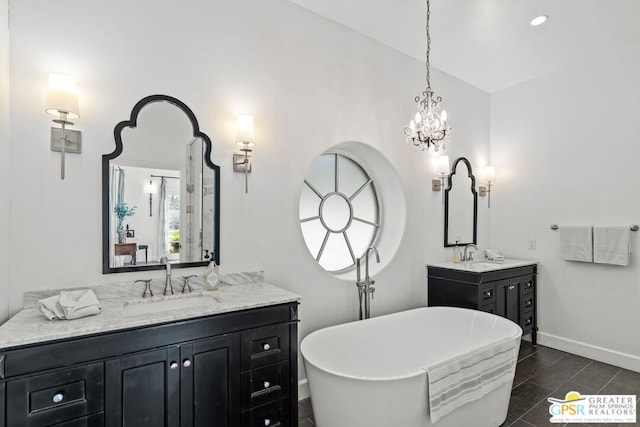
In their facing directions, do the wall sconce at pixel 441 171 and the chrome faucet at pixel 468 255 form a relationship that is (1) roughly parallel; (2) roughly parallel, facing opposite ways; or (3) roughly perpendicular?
roughly parallel

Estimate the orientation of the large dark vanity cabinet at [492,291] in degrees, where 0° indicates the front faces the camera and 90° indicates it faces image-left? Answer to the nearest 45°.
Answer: approximately 315°

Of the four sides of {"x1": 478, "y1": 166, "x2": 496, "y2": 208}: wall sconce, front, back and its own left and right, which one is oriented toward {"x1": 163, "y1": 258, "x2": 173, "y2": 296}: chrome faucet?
right

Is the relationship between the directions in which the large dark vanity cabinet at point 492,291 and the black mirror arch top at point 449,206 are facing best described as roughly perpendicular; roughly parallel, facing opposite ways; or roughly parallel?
roughly parallel

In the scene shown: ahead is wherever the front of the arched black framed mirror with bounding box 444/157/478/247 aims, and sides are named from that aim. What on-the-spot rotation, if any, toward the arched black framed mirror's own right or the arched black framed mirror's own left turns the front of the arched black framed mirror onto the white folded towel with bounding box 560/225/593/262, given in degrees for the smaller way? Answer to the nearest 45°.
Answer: approximately 45° to the arched black framed mirror's own left

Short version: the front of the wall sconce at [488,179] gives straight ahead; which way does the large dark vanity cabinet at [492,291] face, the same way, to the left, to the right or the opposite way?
the same way

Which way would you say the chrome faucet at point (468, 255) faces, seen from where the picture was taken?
facing the viewer and to the right of the viewer

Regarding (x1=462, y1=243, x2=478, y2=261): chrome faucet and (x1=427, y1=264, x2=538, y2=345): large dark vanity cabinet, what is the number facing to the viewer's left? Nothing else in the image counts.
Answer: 0

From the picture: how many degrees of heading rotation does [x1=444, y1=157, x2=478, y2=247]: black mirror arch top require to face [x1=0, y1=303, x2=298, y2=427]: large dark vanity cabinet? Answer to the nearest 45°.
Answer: approximately 45° to its right

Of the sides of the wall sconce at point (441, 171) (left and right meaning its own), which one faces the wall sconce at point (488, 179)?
left

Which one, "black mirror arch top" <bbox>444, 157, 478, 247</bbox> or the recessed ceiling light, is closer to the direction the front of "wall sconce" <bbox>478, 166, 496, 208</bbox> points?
the recessed ceiling light

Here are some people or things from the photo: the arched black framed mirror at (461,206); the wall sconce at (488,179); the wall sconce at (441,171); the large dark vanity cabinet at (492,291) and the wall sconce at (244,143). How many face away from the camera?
0

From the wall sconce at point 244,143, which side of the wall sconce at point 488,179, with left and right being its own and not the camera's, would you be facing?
right

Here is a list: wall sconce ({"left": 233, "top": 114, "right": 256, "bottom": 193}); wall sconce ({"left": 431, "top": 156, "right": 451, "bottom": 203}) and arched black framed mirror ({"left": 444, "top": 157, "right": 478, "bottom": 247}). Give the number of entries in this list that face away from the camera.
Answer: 0

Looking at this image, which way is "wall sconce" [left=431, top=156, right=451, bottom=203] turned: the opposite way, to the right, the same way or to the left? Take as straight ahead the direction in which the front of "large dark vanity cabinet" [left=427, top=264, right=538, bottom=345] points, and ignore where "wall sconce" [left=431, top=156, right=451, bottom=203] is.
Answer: the same way
